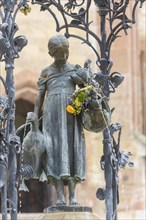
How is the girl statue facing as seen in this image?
toward the camera
